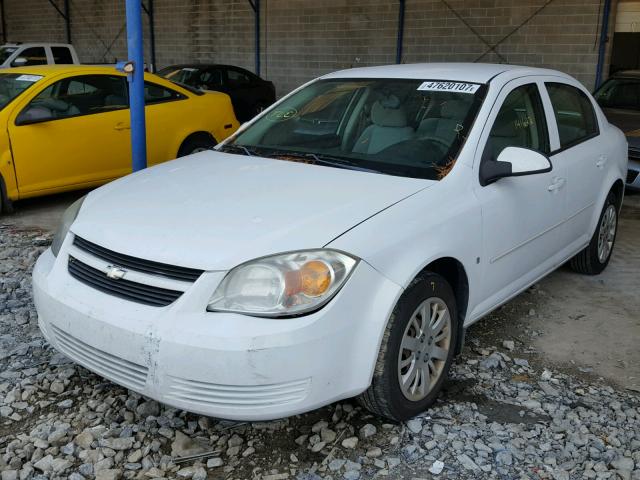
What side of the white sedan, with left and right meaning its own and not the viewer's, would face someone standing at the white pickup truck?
right

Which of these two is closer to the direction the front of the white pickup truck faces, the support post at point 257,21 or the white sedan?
the white sedan

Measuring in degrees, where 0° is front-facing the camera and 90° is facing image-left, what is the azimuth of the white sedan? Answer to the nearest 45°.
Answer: approximately 45°

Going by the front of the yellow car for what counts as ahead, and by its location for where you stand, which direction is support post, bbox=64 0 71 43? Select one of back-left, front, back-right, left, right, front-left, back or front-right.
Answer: back-right

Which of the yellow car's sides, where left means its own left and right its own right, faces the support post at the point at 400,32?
back

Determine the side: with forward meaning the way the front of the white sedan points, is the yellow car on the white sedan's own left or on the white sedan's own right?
on the white sedan's own right

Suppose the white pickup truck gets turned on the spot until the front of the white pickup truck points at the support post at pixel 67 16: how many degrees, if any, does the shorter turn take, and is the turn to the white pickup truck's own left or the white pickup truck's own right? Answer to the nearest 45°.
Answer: approximately 135° to the white pickup truck's own right

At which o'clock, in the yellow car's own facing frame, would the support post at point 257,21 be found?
The support post is roughly at 5 o'clock from the yellow car.

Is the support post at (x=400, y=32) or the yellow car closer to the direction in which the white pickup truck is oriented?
the yellow car

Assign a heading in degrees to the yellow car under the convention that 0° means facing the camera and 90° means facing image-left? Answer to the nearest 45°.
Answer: approximately 45°
